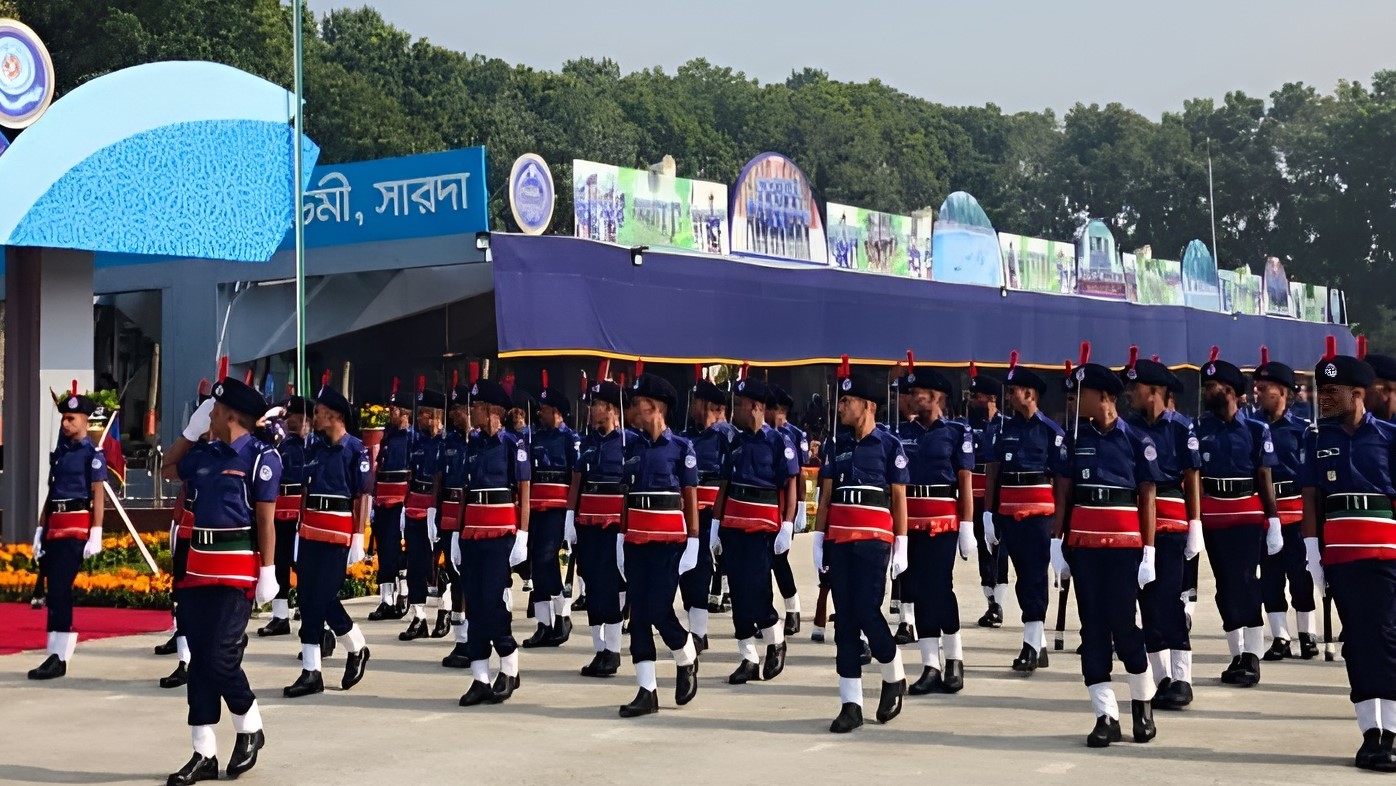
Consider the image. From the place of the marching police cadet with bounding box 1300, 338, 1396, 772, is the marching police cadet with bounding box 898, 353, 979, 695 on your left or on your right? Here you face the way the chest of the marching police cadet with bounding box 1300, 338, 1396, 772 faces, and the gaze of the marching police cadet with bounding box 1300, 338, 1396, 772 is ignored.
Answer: on your right

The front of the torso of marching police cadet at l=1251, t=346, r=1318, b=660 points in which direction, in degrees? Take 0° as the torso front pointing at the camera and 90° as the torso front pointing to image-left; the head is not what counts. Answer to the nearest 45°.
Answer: approximately 45°

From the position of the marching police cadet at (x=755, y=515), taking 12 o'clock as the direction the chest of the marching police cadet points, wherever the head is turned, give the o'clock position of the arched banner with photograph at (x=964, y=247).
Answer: The arched banner with photograph is roughly at 5 o'clock from the marching police cadet.

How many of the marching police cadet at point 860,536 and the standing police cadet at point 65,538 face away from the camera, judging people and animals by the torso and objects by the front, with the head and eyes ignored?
0

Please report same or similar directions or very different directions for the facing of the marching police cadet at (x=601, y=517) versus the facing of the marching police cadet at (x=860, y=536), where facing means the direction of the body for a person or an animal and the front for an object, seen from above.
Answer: same or similar directions

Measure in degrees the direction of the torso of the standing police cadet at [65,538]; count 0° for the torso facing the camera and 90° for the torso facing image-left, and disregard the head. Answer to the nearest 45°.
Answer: approximately 45°

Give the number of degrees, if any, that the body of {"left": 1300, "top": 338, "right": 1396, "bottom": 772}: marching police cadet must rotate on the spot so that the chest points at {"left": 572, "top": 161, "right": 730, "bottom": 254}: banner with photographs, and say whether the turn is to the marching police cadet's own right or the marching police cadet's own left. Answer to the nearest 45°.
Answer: approximately 90° to the marching police cadet's own right

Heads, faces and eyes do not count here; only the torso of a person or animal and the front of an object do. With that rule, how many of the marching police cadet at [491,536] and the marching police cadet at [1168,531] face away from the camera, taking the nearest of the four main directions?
0

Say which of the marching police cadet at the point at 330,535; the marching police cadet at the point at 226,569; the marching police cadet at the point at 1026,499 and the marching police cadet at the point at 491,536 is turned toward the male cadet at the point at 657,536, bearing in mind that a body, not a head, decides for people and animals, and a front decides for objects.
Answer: the marching police cadet at the point at 1026,499

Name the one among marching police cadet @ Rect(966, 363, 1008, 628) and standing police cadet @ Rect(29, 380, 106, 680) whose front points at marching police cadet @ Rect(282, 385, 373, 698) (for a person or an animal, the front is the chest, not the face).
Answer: marching police cadet @ Rect(966, 363, 1008, 628)

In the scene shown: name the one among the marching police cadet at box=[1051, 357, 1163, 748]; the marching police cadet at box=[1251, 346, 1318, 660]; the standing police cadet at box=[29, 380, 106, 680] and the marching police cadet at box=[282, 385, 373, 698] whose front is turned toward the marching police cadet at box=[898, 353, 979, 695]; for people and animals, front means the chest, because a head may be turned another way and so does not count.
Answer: the marching police cadet at box=[1251, 346, 1318, 660]

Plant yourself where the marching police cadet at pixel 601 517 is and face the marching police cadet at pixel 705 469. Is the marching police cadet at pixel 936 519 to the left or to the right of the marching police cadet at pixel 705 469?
right

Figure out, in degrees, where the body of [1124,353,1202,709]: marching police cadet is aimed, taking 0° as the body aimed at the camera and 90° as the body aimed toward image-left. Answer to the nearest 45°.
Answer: approximately 45°

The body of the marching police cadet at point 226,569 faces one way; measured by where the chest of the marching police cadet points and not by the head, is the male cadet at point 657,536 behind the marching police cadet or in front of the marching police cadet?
behind

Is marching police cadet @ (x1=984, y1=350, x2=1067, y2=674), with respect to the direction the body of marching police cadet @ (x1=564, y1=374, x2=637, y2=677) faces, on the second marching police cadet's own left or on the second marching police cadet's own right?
on the second marching police cadet's own left

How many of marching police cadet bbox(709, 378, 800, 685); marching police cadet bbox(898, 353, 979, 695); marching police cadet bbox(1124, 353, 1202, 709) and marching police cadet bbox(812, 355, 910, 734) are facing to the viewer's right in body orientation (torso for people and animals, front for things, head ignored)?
0

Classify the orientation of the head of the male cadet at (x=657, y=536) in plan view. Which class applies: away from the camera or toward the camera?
toward the camera
